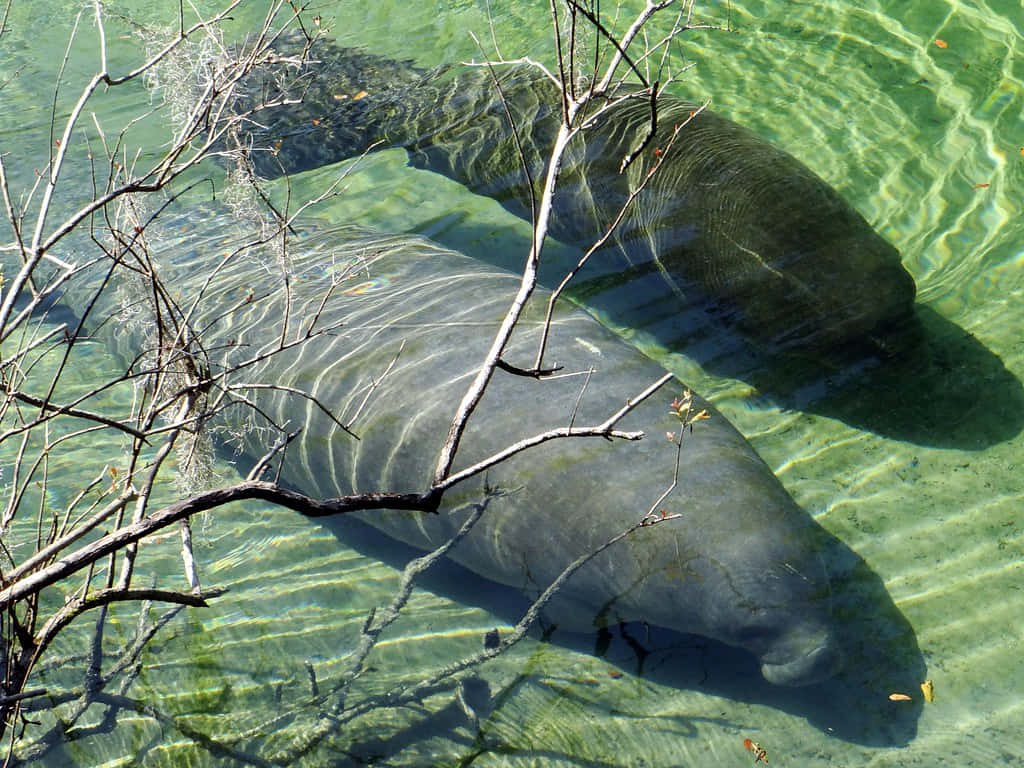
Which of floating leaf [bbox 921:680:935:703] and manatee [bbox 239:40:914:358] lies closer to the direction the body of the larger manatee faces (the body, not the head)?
the floating leaf

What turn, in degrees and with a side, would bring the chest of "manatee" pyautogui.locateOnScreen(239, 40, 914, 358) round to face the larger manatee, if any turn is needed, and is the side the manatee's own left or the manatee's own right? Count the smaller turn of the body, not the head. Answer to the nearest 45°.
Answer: approximately 45° to the manatee's own right

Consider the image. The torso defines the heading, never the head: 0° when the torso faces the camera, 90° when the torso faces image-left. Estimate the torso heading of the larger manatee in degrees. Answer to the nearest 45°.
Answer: approximately 315°

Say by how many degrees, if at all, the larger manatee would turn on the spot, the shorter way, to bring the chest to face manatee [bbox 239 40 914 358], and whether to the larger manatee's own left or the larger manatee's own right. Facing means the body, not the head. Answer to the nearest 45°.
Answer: approximately 135° to the larger manatee's own left

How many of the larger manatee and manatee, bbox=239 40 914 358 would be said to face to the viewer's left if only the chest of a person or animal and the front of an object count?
0

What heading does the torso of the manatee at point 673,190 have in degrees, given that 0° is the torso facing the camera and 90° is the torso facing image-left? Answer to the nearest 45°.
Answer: approximately 315°

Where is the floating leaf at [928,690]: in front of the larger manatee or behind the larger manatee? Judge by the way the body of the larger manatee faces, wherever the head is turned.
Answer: in front
